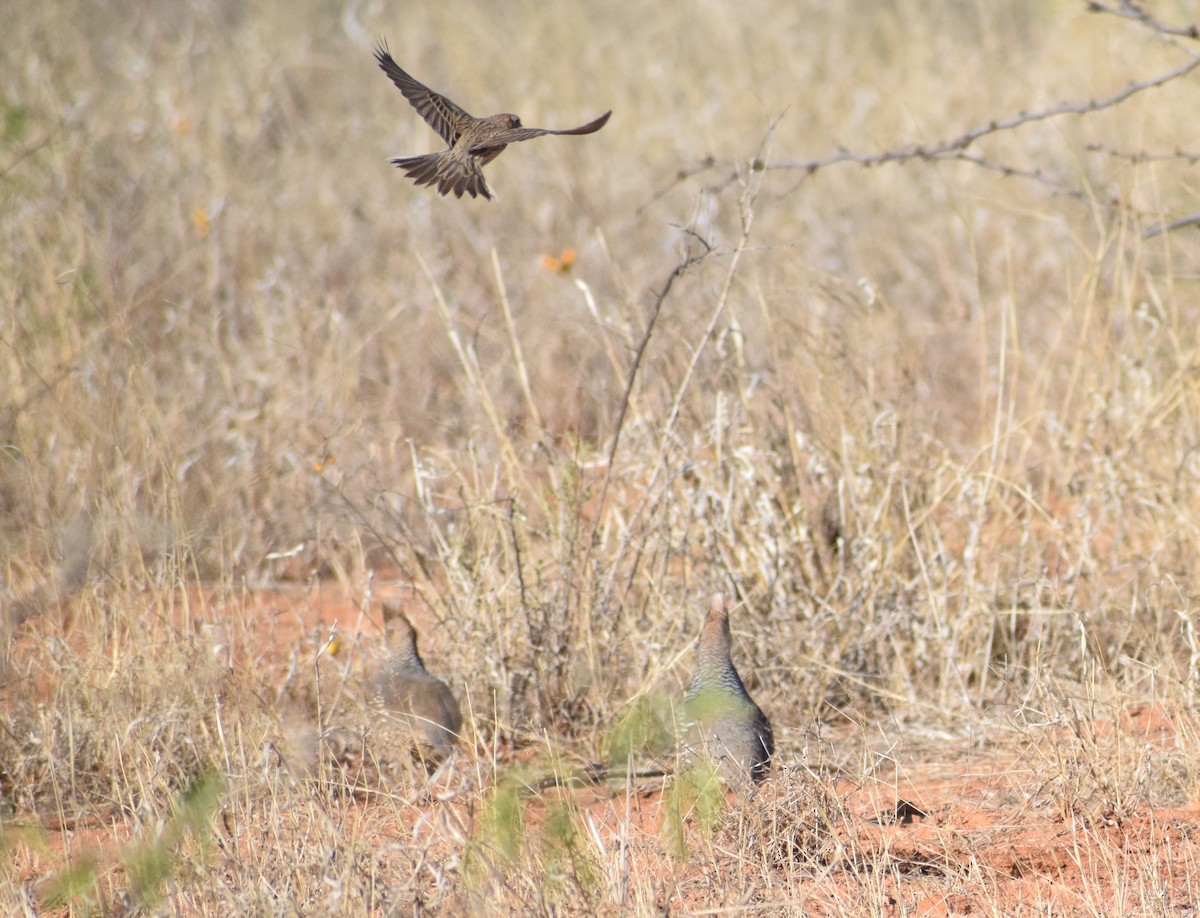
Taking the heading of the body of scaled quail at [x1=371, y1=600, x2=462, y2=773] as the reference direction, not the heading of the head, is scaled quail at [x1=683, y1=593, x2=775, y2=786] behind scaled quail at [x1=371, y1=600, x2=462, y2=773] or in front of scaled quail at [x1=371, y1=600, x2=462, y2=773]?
behind

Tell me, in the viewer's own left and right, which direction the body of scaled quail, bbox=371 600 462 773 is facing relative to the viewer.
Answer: facing away from the viewer and to the left of the viewer

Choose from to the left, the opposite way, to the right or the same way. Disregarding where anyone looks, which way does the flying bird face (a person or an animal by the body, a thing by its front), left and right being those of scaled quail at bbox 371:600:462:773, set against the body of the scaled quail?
to the right

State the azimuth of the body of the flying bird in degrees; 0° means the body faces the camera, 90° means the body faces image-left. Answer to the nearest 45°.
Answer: approximately 225°

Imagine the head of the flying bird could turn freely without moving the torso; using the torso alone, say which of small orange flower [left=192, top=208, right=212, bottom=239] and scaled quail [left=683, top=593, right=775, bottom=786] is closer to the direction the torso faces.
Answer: the scaled quail

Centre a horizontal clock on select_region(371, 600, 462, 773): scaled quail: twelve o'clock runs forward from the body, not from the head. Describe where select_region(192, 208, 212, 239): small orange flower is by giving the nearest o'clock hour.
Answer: The small orange flower is roughly at 1 o'clock from the scaled quail.
